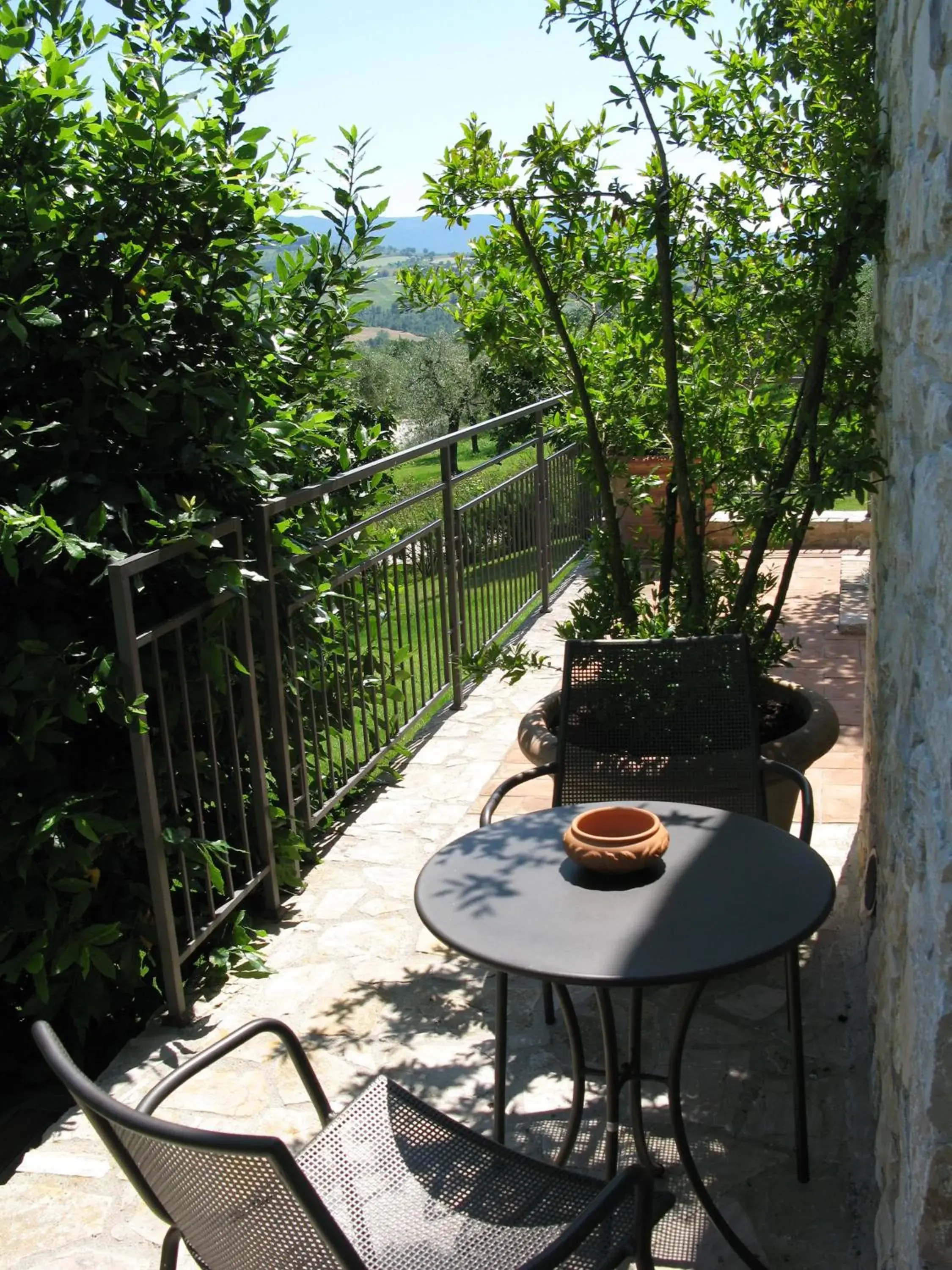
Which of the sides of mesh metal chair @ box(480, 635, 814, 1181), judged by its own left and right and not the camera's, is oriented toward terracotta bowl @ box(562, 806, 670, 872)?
front

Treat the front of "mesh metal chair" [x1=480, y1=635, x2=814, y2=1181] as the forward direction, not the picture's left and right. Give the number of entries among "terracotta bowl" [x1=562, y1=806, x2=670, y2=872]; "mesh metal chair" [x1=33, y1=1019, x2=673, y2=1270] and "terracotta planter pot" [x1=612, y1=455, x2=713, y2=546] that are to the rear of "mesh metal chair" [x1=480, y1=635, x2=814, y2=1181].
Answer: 1

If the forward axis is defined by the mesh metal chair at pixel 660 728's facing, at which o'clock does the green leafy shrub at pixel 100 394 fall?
The green leafy shrub is roughly at 3 o'clock from the mesh metal chair.

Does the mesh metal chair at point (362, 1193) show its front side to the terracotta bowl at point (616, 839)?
yes

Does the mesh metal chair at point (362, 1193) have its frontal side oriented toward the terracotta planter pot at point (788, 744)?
yes

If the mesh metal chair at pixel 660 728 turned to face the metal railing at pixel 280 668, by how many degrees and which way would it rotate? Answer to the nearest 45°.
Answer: approximately 135° to its right

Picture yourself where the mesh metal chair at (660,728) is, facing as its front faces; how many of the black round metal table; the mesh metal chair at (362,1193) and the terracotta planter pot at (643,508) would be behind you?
1

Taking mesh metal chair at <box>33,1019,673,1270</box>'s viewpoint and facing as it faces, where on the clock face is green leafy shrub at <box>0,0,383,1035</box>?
The green leafy shrub is roughly at 10 o'clock from the mesh metal chair.

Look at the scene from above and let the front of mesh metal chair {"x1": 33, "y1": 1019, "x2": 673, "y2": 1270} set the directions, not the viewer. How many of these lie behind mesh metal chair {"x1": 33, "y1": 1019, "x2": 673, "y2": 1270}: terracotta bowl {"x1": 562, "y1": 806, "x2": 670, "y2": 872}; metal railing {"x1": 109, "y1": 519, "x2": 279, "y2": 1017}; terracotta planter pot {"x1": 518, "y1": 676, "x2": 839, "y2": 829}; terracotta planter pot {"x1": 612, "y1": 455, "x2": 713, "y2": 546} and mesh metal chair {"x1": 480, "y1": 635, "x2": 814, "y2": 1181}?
0

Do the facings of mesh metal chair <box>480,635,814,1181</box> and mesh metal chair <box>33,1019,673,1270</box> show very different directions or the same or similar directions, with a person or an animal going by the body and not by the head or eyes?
very different directions

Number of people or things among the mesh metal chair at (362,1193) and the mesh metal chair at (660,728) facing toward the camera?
1

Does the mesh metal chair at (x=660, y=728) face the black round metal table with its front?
yes

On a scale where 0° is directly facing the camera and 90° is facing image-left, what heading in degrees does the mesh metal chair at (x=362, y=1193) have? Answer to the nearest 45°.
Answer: approximately 225°

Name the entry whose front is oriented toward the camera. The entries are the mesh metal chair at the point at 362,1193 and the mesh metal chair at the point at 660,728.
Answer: the mesh metal chair at the point at 660,728

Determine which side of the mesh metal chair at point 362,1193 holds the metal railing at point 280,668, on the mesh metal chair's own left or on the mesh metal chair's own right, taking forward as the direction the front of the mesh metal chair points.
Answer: on the mesh metal chair's own left

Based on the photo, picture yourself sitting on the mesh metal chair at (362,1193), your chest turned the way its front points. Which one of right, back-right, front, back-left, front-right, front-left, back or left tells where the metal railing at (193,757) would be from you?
front-left

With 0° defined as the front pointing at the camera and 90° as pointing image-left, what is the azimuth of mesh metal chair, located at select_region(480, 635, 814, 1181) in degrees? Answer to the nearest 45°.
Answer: approximately 0°
